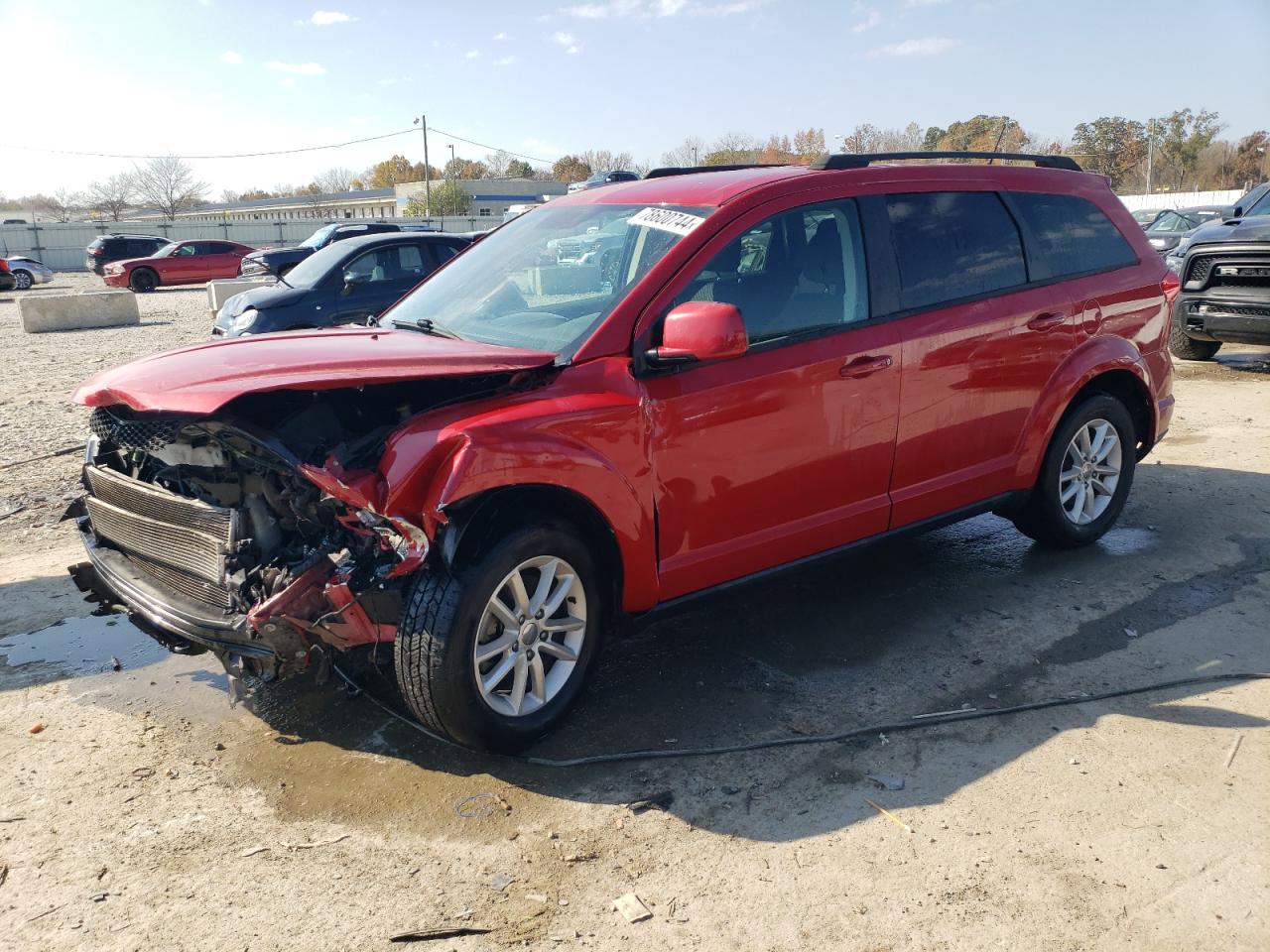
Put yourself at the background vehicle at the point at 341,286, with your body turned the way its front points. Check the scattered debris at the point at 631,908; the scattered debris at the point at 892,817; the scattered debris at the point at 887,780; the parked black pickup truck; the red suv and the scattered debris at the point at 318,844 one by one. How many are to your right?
0

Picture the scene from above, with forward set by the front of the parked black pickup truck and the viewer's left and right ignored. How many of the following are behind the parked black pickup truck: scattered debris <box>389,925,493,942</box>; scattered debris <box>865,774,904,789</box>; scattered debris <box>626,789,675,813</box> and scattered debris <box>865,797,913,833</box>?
0

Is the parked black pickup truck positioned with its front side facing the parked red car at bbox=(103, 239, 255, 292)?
no

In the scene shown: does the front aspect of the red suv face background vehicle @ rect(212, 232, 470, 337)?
no

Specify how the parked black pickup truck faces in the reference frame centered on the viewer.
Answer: facing the viewer

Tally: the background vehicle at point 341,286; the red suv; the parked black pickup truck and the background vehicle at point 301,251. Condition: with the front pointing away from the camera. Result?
0

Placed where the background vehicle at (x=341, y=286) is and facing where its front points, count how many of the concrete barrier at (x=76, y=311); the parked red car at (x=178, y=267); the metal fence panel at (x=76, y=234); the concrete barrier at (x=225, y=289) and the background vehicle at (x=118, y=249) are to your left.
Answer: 0

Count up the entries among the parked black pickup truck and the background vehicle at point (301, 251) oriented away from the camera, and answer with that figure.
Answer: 0

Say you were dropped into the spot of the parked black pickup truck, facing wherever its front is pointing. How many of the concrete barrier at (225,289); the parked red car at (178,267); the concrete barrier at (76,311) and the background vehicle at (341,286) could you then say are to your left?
0

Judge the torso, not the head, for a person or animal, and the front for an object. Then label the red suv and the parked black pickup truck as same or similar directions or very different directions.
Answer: same or similar directions

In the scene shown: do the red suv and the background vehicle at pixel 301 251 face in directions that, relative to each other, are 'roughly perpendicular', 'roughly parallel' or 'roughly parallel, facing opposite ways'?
roughly parallel

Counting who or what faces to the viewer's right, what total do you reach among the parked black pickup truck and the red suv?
0

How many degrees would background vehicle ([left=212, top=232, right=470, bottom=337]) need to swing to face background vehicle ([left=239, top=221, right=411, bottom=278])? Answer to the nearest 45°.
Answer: approximately 135° to its right

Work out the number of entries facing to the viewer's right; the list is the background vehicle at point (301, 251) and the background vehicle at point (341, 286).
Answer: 0

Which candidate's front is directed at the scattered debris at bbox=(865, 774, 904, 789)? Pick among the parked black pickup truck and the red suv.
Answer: the parked black pickup truck

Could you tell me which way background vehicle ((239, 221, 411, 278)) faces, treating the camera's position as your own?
facing the viewer and to the left of the viewer
